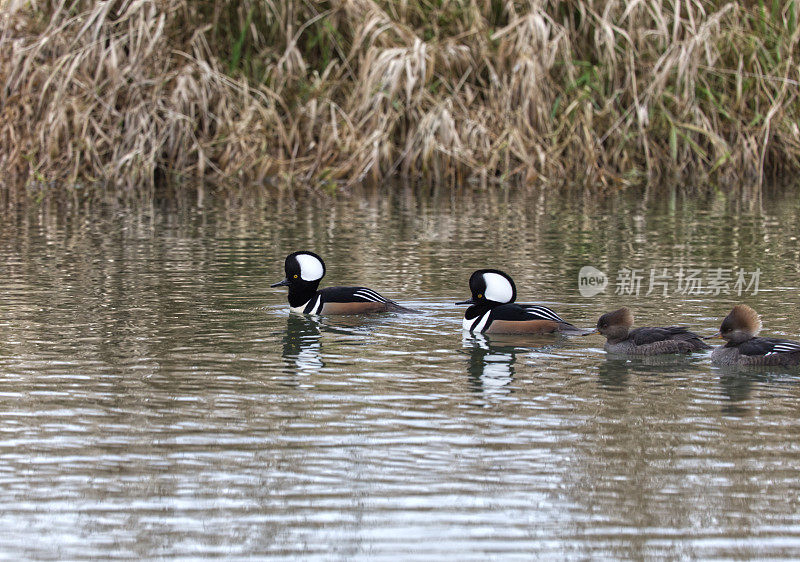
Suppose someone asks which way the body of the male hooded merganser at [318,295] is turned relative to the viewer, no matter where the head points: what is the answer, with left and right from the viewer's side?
facing to the left of the viewer

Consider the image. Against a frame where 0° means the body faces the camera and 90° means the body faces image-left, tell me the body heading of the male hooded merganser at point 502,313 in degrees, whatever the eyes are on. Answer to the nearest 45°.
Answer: approximately 90°

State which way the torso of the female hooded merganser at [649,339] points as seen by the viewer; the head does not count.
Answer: to the viewer's left

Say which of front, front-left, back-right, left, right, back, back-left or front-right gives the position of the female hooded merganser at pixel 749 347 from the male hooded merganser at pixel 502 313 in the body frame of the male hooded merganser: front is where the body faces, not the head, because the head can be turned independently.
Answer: back-left

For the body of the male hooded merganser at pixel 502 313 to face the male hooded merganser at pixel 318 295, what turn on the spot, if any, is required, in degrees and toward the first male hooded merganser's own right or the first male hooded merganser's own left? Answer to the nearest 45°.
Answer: approximately 45° to the first male hooded merganser's own right

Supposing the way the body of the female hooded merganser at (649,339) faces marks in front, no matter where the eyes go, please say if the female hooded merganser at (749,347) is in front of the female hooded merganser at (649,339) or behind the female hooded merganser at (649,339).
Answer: behind

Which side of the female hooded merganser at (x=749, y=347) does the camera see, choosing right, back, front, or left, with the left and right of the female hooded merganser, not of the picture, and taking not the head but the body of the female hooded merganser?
left

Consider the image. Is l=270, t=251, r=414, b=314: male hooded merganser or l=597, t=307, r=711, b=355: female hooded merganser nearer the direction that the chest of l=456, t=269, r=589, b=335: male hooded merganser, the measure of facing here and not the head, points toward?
the male hooded merganser

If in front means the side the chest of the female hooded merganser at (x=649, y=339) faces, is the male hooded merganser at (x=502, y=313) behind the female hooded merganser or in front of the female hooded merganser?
in front
